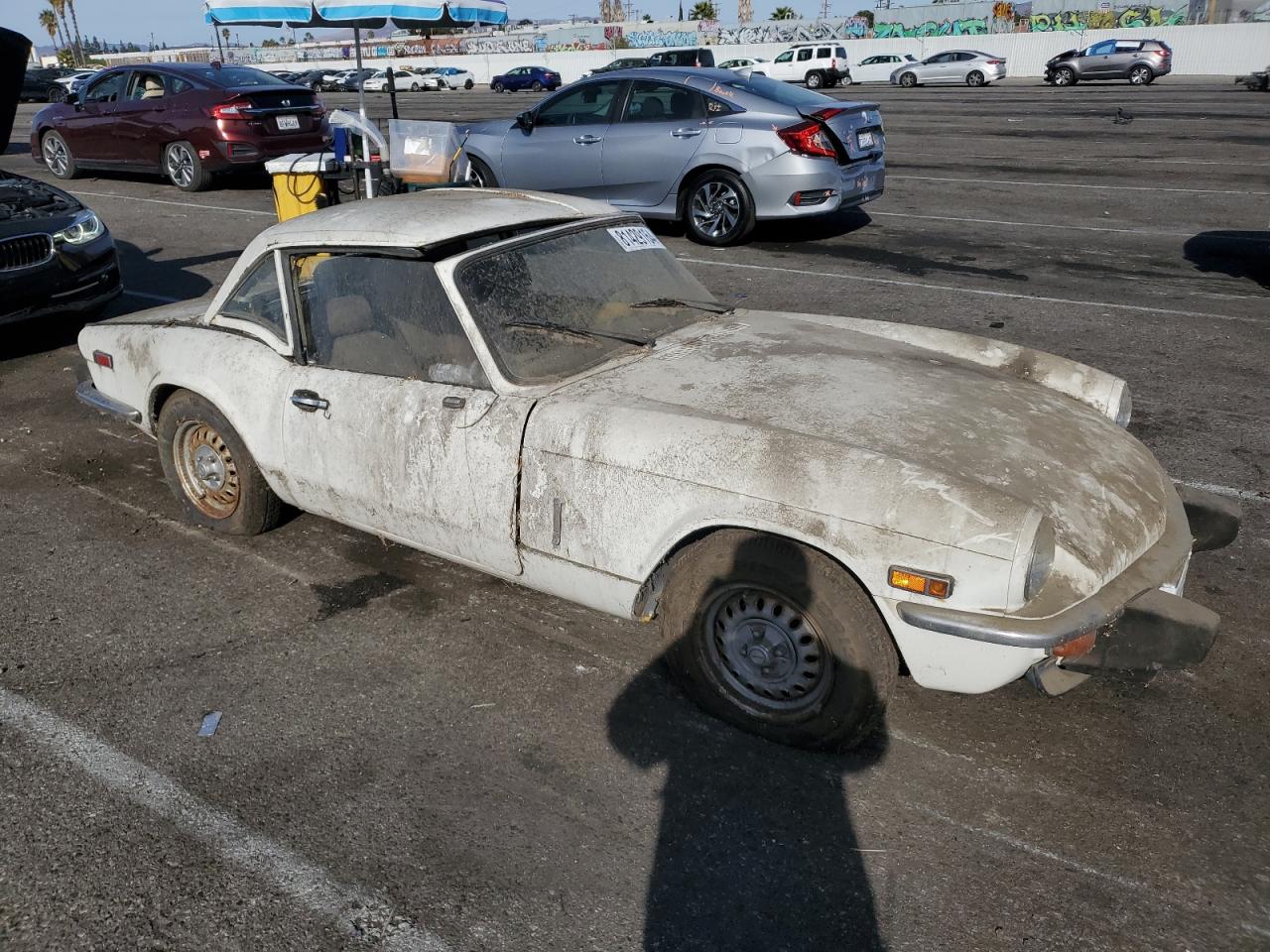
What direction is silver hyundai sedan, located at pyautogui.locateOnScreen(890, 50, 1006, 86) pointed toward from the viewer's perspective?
to the viewer's left

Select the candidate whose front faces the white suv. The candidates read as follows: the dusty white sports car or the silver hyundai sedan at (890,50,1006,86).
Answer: the silver hyundai sedan

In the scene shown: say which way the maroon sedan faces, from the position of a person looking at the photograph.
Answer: facing away from the viewer and to the left of the viewer

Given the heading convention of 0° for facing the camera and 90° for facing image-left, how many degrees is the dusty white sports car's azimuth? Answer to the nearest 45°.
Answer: approximately 315°

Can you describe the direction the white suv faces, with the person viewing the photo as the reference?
facing away from the viewer and to the left of the viewer

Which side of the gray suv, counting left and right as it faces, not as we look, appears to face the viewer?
left

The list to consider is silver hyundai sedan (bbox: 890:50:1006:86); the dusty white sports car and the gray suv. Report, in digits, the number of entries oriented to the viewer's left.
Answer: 2

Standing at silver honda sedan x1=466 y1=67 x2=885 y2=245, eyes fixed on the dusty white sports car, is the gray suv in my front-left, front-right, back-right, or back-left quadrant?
back-left

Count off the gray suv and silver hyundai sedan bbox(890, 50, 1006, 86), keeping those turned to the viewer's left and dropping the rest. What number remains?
2
